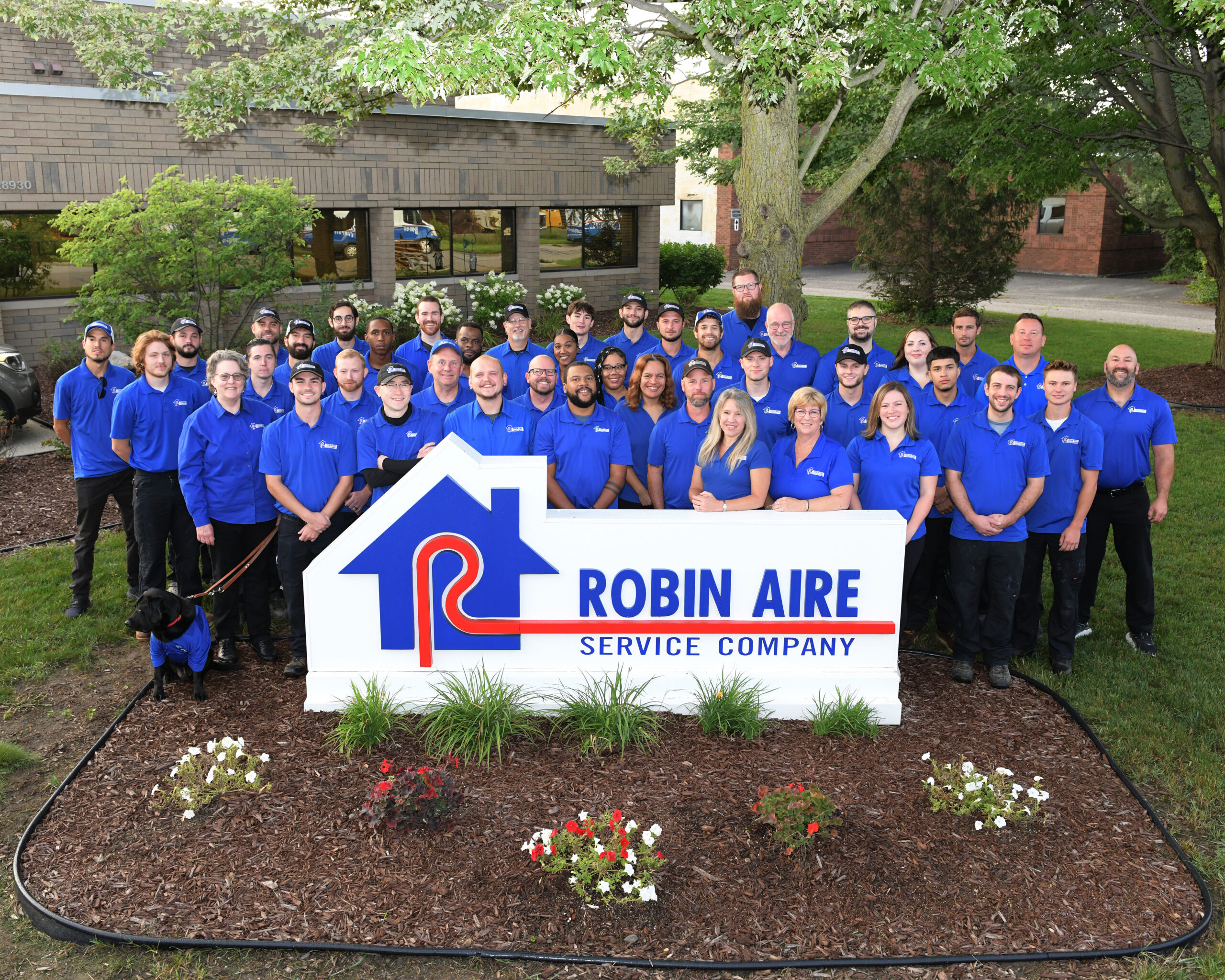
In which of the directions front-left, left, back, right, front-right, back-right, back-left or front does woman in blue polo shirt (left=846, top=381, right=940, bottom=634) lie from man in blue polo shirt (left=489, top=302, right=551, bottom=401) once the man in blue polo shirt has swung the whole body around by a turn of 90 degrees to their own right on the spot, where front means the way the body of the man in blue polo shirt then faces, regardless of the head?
back-left

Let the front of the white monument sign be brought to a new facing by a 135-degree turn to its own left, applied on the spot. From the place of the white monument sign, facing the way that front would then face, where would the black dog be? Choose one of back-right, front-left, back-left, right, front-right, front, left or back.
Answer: back-left

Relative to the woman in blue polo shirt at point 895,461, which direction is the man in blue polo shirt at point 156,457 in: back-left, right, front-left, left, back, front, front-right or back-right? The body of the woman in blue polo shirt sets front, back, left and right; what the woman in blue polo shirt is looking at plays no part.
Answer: right

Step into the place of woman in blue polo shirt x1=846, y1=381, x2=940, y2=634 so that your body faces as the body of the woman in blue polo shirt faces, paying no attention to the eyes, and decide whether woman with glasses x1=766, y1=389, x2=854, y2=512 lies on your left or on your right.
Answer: on your right

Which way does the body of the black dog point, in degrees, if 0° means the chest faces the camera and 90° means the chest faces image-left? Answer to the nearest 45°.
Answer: approximately 0°

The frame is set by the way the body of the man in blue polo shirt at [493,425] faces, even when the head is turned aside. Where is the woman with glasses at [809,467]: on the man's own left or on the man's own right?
on the man's own left

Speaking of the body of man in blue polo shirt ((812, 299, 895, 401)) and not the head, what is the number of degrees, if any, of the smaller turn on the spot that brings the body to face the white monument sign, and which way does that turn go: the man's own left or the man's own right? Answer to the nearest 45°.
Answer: approximately 45° to the man's own right

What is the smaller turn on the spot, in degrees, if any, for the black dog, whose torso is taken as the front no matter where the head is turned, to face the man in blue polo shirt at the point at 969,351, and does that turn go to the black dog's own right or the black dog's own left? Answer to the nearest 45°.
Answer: approximately 90° to the black dog's own left

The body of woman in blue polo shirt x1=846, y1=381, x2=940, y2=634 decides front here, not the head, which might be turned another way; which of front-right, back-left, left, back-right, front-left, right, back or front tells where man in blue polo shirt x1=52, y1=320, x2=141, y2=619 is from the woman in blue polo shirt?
right

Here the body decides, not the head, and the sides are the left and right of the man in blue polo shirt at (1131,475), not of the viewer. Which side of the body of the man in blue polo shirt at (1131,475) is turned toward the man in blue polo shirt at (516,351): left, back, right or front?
right

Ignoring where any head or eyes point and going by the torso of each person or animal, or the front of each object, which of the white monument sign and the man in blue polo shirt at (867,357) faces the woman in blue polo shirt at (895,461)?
the man in blue polo shirt
